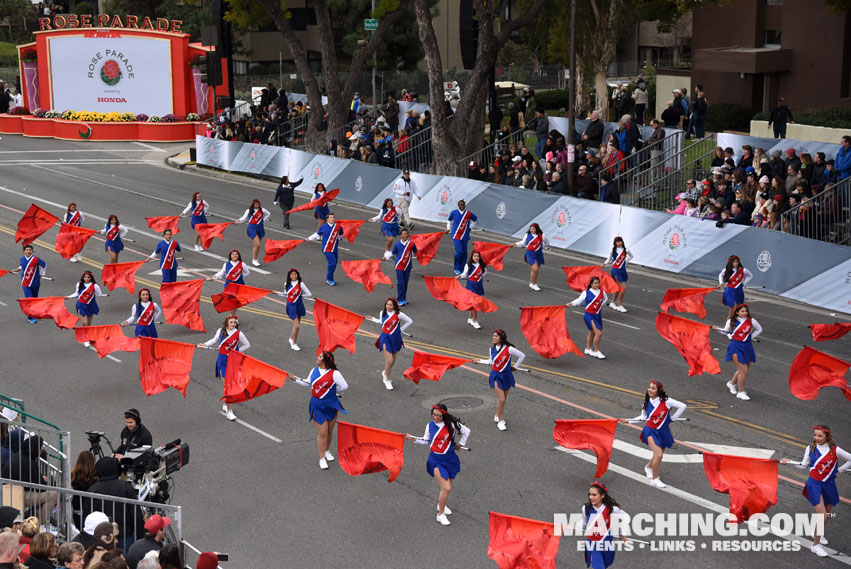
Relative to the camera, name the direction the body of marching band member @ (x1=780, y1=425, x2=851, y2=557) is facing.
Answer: toward the camera

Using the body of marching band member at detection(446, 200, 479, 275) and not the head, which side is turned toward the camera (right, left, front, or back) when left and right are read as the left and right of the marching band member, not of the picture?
front

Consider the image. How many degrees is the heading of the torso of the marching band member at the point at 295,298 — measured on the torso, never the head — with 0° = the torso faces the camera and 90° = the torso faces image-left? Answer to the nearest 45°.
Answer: approximately 0°

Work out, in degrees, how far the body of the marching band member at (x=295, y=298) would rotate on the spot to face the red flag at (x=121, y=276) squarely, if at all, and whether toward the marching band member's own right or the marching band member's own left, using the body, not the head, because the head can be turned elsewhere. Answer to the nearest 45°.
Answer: approximately 135° to the marching band member's own right

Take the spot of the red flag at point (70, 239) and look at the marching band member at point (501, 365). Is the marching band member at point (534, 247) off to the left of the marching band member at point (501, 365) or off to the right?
left

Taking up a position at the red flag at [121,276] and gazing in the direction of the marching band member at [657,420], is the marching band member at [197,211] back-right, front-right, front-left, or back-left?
back-left

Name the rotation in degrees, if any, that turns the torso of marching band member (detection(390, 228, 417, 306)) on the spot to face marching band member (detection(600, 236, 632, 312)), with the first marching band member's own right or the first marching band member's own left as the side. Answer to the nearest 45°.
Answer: approximately 90° to the first marching band member's own left

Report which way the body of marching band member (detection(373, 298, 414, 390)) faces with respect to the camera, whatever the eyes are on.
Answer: toward the camera

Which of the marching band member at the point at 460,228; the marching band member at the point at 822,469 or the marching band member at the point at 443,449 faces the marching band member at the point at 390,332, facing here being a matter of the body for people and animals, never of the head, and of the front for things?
the marching band member at the point at 460,228

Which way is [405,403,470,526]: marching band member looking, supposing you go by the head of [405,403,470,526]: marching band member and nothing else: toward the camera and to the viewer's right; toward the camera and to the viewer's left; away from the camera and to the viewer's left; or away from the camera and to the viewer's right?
toward the camera and to the viewer's left

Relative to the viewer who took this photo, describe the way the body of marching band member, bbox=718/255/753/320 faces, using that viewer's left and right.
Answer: facing the viewer

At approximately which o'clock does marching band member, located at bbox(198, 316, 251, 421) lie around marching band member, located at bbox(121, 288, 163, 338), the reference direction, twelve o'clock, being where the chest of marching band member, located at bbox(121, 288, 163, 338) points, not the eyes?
marching band member, located at bbox(198, 316, 251, 421) is roughly at 11 o'clock from marching band member, located at bbox(121, 288, 163, 338).

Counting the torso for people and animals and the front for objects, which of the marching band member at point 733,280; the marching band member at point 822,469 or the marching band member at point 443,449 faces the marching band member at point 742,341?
the marching band member at point 733,280

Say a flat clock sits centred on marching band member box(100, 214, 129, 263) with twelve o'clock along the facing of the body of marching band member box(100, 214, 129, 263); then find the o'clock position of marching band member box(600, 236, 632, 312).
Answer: marching band member box(600, 236, 632, 312) is roughly at 10 o'clock from marching band member box(100, 214, 129, 263).

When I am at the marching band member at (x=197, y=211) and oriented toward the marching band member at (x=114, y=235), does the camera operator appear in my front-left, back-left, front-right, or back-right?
front-left
